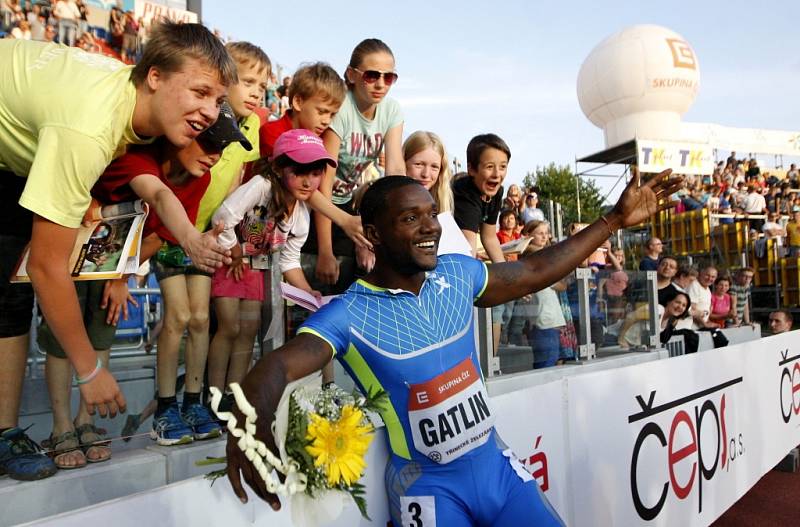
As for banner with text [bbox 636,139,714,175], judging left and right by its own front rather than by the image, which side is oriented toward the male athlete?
front

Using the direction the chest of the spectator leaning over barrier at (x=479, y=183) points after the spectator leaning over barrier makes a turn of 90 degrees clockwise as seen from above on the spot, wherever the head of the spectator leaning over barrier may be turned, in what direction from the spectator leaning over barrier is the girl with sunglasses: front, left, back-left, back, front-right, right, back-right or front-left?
front

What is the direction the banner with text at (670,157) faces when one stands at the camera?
facing the viewer

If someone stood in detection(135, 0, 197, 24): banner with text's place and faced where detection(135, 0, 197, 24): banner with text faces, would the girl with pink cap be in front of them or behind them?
in front

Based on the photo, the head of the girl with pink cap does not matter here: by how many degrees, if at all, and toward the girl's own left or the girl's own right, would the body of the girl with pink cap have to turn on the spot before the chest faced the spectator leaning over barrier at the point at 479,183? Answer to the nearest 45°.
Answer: approximately 90° to the girl's own left

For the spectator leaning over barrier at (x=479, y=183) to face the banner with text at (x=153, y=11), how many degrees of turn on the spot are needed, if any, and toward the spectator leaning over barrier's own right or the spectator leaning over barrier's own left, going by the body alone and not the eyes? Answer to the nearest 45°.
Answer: approximately 180°

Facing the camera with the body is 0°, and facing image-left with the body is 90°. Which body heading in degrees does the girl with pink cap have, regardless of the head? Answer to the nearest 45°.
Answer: approximately 315°

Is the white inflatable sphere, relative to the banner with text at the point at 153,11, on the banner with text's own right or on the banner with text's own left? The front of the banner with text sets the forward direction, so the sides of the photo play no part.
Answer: on the banner with text's own left

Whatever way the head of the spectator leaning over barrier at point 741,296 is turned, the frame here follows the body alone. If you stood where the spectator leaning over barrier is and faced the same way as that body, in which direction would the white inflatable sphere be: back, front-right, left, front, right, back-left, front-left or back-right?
back-left

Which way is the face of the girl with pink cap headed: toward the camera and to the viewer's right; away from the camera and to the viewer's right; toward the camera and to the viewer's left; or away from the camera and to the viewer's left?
toward the camera and to the viewer's right

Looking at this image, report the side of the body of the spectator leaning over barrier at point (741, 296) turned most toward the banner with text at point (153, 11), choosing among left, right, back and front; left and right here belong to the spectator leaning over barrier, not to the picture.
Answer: right

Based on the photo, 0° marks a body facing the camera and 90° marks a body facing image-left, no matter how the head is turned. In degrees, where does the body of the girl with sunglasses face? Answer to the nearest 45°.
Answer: approximately 315°

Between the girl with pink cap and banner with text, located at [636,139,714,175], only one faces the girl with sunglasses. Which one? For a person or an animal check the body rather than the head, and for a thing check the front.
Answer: the banner with text

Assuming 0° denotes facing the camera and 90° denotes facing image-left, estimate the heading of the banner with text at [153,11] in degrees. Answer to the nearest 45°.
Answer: approximately 315°

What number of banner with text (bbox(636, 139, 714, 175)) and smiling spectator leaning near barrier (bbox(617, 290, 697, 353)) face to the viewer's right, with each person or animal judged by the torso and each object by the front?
0

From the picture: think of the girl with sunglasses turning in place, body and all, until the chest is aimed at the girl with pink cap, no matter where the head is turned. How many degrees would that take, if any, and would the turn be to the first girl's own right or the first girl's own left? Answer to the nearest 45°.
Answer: approximately 90° to the first girl's own right

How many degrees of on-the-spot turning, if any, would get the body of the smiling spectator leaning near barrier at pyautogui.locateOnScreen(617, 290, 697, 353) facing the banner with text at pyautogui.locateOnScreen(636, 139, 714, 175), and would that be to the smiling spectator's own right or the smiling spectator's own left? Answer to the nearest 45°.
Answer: approximately 135° to the smiling spectator's own right
